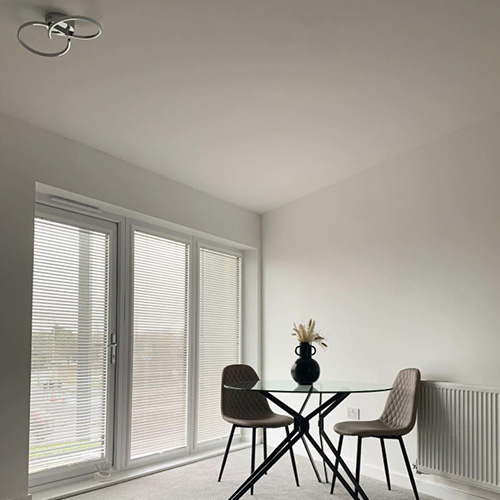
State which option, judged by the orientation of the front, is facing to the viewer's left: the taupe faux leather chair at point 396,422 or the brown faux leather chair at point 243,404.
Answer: the taupe faux leather chair at point 396,422

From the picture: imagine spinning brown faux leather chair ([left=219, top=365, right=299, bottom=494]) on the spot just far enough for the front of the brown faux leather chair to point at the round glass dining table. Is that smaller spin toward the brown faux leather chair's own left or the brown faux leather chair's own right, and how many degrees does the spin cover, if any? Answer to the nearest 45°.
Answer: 0° — it already faces it

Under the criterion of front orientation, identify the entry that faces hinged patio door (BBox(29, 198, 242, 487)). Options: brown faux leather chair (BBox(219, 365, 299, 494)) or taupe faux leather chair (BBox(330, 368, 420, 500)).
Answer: taupe faux leather chair (BBox(330, 368, 420, 500))

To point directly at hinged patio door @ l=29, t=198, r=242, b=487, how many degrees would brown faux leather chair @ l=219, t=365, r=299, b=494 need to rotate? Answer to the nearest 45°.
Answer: approximately 135° to its right

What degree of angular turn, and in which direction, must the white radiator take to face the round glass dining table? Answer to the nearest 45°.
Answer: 0° — it already faces it

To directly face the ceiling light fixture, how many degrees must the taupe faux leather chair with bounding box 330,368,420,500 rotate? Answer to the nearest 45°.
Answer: approximately 45° to its left

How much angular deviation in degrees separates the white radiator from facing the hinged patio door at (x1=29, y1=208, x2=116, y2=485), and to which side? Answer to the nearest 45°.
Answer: approximately 45° to its right

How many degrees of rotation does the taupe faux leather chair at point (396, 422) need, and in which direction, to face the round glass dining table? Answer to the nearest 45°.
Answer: approximately 45° to its left

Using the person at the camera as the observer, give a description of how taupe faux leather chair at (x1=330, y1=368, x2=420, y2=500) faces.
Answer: facing to the left of the viewer

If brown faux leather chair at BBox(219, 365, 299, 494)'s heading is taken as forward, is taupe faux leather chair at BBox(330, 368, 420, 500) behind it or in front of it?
in front

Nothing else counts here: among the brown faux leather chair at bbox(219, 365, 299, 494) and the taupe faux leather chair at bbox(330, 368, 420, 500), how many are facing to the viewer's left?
1

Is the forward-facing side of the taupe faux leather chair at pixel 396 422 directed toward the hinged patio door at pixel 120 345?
yes
